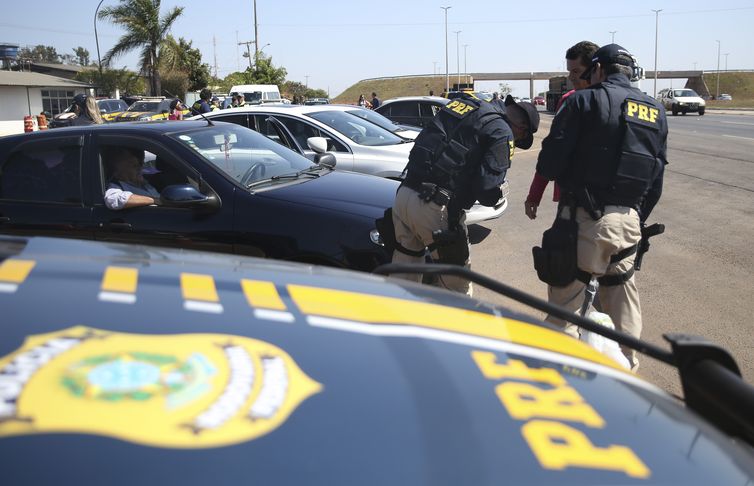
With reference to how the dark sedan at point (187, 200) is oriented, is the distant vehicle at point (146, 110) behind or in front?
behind

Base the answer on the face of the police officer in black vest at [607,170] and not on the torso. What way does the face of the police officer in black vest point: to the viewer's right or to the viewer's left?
to the viewer's left

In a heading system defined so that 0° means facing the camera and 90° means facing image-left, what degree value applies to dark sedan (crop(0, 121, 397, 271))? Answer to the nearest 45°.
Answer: approximately 315°

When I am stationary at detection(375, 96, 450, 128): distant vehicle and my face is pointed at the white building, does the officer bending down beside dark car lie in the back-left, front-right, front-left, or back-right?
back-left

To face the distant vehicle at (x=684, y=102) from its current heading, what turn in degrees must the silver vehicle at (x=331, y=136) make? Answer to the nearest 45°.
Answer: approximately 90° to its left

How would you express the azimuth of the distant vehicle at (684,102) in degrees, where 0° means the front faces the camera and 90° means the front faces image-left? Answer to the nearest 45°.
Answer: approximately 315°

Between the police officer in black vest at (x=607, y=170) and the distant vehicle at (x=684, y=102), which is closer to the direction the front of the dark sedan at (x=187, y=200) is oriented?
the police officer in black vest

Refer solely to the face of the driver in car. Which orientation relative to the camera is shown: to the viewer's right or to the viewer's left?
to the viewer's right

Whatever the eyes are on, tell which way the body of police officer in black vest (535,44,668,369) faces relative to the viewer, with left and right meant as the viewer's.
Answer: facing away from the viewer and to the left of the viewer

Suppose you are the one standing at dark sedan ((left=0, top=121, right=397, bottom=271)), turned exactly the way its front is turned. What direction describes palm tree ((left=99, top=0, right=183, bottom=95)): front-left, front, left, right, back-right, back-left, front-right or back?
back-left
